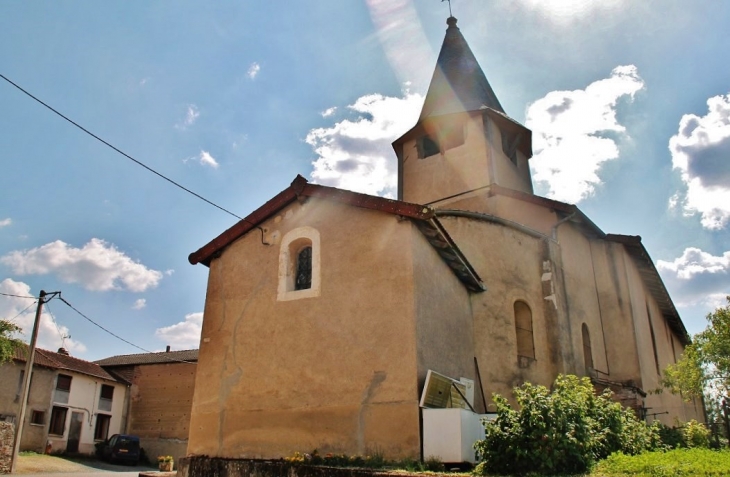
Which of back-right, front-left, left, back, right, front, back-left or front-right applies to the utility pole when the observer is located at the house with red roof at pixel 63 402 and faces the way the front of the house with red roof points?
front-right

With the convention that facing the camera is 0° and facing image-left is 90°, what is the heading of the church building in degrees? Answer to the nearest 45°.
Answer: approximately 225°

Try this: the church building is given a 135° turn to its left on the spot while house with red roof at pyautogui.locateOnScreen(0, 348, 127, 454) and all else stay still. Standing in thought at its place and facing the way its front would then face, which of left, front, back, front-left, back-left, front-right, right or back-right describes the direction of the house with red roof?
front-right

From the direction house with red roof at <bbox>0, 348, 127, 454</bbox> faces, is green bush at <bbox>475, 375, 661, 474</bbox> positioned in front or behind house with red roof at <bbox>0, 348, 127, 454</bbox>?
in front

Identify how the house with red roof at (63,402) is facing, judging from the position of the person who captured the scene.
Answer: facing the viewer and to the right of the viewer
